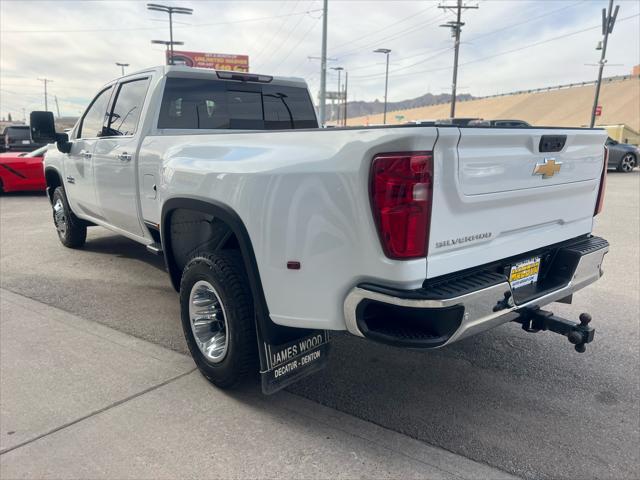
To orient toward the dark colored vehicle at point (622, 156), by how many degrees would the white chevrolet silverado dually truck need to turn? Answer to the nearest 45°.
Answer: approximately 90° to its right

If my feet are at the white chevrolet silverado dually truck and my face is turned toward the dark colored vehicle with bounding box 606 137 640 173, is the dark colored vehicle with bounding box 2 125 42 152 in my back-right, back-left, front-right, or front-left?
front-left

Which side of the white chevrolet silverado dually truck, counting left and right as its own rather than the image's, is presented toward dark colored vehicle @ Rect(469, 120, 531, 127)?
right

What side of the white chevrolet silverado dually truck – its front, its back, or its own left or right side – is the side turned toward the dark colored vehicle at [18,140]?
front

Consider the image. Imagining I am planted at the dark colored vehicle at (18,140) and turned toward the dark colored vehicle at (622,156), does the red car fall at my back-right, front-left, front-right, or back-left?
front-right

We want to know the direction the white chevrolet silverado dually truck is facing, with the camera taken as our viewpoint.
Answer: facing away from the viewer and to the left of the viewer

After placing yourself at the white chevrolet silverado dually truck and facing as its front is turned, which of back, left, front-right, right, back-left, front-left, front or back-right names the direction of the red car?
front
